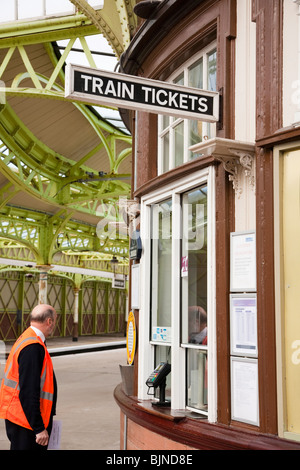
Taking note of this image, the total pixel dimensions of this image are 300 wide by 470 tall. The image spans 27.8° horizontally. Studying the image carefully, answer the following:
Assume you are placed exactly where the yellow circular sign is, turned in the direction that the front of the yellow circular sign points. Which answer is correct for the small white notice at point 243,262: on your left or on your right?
on your left

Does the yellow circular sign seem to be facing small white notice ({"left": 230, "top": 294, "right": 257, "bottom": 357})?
no

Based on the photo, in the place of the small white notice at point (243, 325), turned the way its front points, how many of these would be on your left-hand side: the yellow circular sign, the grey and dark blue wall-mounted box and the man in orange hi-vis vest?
0

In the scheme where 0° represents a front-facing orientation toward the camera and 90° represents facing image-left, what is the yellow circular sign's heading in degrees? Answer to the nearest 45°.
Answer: approximately 90°

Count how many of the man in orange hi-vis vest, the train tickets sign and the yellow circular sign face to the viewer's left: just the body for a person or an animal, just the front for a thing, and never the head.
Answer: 1

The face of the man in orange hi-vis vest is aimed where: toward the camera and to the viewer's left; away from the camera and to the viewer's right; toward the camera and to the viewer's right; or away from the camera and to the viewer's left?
away from the camera and to the viewer's right

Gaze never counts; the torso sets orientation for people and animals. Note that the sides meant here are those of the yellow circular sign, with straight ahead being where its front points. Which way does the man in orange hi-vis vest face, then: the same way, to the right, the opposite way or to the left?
the opposite way

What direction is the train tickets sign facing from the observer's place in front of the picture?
facing the viewer and to the right of the viewer

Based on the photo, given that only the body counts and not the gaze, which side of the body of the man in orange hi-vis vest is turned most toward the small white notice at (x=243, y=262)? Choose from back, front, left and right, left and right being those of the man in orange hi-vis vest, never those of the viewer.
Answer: front

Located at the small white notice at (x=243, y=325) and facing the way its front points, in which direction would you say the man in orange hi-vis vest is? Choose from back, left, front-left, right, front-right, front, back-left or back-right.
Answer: front-right

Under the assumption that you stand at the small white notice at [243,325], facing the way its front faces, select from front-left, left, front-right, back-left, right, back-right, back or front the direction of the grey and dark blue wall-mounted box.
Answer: right

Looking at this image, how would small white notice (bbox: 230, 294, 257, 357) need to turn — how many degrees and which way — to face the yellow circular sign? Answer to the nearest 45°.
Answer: approximately 90° to its right

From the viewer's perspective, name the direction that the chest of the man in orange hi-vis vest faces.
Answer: to the viewer's right

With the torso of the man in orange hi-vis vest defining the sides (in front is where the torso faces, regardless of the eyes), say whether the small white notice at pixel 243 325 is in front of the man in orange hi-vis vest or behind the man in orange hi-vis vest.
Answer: in front

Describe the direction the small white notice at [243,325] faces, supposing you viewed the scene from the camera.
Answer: facing the viewer and to the left of the viewer

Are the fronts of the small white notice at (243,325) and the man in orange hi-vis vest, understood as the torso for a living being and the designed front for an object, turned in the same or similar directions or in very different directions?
very different directions
